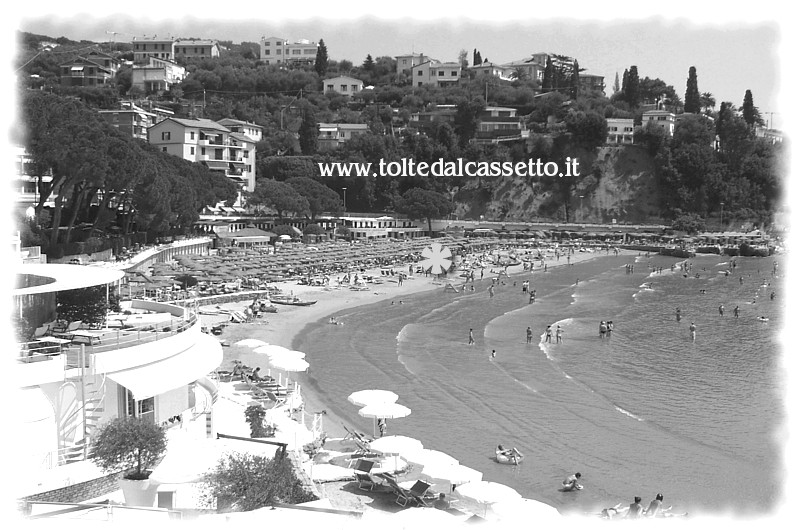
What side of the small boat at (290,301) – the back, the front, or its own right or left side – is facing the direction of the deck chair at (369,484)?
right

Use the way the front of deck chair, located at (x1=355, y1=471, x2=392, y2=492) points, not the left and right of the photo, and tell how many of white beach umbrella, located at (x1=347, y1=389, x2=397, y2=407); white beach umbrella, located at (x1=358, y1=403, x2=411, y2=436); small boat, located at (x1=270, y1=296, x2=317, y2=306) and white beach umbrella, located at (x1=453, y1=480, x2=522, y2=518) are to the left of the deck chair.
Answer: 3

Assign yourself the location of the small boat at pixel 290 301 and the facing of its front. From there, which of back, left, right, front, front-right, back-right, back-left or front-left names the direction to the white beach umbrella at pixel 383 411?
right

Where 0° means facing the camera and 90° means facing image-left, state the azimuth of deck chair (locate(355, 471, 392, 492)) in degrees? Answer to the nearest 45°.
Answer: approximately 270°

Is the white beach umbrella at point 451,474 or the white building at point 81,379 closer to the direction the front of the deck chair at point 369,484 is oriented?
the white beach umbrella

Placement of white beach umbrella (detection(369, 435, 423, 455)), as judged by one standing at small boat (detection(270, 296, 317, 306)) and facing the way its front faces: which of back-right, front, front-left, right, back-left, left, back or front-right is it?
right

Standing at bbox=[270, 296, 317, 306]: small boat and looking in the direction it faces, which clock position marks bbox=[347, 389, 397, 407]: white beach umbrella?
The white beach umbrella is roughly at 3 o'clock from the small boat.

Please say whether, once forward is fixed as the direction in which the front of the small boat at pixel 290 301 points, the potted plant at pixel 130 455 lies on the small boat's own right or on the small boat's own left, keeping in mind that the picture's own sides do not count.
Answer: on the small boat's own right

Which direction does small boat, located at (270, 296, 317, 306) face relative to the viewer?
to the viewer's right

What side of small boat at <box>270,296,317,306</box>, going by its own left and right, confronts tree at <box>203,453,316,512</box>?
right

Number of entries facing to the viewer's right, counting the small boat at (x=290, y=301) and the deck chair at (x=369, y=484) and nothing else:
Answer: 2
